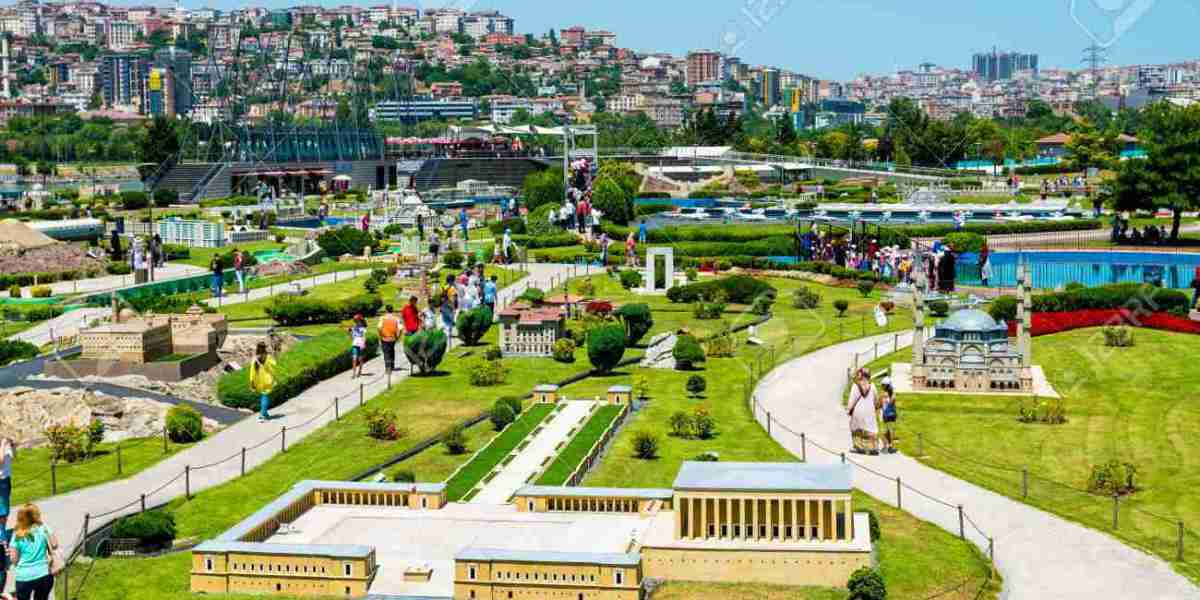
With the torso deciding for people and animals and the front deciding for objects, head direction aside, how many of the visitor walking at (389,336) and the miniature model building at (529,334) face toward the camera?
1

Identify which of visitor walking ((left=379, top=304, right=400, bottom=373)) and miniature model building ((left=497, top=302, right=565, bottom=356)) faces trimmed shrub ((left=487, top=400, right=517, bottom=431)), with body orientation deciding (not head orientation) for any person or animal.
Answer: the miniature model building

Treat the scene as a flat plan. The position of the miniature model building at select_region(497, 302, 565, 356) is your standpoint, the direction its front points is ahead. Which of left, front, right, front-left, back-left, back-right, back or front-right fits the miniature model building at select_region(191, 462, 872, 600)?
front

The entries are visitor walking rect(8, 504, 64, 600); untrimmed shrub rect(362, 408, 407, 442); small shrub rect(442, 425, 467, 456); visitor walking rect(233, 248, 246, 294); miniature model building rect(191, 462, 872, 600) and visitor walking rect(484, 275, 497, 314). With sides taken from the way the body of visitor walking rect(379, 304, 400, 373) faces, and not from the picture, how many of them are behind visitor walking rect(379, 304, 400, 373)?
4

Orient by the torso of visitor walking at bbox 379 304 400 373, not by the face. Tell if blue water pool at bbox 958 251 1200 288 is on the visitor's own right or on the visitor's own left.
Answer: on the visitor's own right

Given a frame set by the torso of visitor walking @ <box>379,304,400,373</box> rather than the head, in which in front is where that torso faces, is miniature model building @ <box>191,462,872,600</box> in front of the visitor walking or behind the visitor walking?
behind

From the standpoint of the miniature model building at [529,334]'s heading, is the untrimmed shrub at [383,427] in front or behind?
in front

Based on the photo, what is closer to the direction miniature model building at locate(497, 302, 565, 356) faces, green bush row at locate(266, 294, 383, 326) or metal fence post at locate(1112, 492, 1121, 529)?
the metal fence post

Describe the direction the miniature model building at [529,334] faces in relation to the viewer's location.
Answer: facing the viewer

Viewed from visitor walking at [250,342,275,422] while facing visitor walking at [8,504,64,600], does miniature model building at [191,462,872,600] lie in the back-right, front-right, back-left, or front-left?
front-left

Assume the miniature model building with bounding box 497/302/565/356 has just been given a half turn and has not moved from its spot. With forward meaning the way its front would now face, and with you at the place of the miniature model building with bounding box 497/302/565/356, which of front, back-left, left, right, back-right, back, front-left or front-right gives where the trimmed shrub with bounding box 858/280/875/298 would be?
front-right

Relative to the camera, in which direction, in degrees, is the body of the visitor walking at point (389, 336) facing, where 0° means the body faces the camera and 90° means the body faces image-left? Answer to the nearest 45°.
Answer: approximately 180°

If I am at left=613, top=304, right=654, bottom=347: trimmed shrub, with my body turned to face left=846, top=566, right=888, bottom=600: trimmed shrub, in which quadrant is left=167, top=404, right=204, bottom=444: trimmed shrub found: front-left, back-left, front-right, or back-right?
front-right

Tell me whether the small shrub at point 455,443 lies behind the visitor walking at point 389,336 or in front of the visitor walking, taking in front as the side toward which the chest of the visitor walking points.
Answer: behind

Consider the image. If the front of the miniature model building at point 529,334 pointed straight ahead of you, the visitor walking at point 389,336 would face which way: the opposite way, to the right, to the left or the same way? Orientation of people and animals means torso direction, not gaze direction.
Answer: the opposite way

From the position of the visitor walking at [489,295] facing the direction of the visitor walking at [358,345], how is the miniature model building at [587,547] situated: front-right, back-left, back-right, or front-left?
front-left

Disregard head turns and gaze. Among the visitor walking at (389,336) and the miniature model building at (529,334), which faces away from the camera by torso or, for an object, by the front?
the visitor walking

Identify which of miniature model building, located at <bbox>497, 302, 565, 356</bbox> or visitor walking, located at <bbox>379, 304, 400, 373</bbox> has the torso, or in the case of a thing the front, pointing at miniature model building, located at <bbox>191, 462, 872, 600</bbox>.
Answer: miniature model building, located at <bbox>497, 302, 565, 356</bbox>

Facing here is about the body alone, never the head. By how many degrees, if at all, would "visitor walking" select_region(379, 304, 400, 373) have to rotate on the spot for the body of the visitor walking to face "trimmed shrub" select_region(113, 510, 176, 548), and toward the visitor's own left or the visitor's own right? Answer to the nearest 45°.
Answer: approximately 180°

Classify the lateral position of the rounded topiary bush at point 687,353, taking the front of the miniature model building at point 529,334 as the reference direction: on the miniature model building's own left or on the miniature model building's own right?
on the miniature model building's own left
